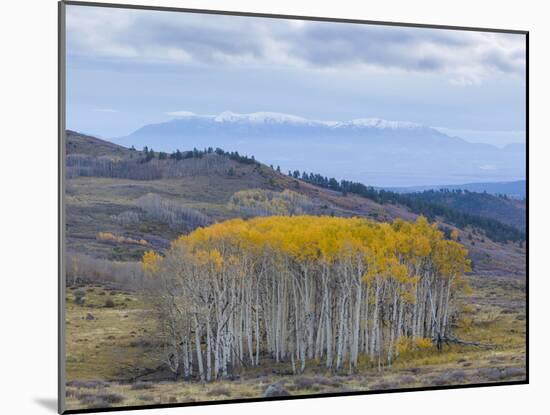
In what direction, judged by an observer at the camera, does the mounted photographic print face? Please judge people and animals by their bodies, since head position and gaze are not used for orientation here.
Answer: facing the viewer and to the right of the viewer
